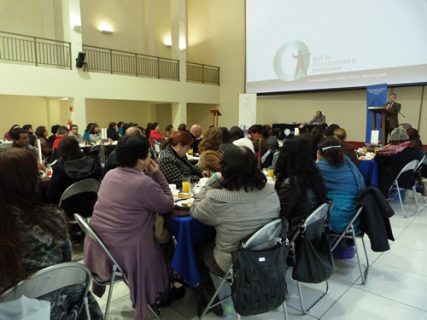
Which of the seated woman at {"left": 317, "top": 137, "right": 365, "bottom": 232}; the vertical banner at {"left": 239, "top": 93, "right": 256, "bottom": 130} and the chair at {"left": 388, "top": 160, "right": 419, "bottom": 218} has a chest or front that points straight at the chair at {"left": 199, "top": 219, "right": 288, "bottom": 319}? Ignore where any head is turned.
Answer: the vertical banner

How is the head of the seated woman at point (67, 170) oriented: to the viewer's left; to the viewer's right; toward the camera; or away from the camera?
away from the camera

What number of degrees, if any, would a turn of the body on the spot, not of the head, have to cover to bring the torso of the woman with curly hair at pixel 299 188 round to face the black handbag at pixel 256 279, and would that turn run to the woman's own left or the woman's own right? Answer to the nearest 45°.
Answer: approximately 135° to the woman's own left

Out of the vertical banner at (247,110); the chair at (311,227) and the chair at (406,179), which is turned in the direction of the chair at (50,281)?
the vertical banner

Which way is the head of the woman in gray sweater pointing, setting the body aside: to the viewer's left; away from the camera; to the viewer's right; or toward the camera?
away from the camera

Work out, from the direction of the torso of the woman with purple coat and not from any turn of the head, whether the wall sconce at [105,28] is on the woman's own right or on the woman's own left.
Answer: on the woman's own left

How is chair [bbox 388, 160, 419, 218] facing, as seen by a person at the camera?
facing away from the viewer and to the left of the viewer

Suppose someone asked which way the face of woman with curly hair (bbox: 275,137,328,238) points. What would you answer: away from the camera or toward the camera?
away from the camera

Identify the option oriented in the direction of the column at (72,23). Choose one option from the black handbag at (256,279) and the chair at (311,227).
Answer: the chair

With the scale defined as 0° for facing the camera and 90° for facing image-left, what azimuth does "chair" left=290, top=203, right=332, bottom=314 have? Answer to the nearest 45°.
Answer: approximately 135°

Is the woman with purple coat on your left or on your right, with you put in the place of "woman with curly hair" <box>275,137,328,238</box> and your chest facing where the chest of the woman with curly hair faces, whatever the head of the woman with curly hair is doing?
on your left

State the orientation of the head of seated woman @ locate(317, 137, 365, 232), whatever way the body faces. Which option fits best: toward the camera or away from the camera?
away from the camera
